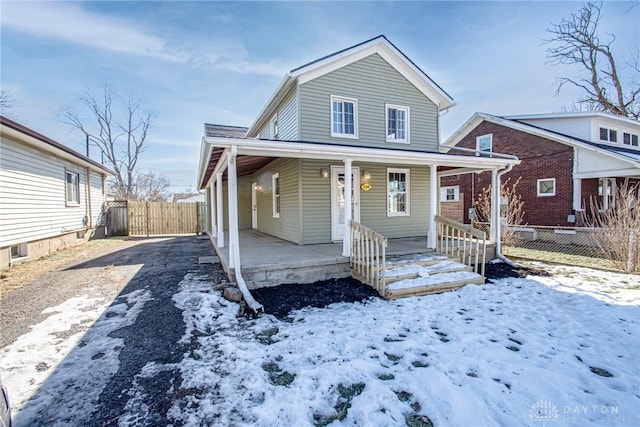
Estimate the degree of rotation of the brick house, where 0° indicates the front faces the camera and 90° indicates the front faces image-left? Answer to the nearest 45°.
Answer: approximately 315°

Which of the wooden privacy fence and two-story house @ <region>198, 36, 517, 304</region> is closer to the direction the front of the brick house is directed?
the two-story house

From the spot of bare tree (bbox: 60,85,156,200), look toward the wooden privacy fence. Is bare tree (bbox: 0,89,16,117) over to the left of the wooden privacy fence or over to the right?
right

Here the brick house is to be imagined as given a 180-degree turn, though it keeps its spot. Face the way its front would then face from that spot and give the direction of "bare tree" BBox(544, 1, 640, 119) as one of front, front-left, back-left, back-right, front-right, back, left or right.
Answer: front-right

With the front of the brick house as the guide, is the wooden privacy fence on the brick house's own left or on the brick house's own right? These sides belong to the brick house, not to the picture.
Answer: on the brick house's own right

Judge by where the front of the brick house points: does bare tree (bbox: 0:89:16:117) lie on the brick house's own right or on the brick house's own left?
on the brick house's own right

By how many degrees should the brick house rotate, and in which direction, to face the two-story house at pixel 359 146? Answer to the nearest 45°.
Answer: approximately 90° to its right

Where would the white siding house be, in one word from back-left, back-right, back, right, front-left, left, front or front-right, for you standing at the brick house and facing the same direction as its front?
right

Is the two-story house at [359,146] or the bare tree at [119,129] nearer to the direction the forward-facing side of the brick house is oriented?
the two-story house

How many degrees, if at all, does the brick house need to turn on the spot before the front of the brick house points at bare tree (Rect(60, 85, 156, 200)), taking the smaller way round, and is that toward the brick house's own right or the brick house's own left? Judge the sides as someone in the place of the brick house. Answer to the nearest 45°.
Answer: approximately 135° to the brick house's own right
